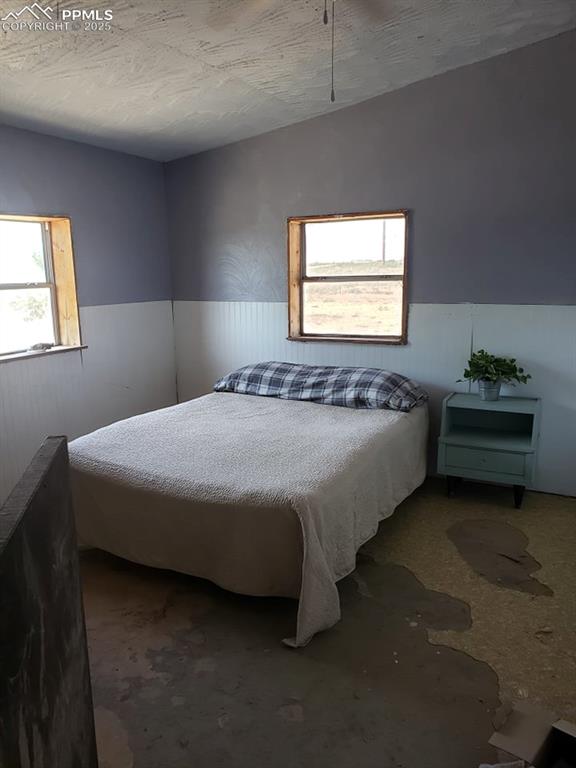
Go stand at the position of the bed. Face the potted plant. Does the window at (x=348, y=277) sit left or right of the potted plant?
left

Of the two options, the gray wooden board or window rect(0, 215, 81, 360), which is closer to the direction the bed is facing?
the gray wooden board

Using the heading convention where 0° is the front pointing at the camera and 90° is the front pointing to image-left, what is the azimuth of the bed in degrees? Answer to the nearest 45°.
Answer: approximately 45°

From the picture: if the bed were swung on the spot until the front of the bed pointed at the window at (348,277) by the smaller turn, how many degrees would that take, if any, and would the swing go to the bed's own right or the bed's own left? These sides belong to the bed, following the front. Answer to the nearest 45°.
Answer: approximately 180°

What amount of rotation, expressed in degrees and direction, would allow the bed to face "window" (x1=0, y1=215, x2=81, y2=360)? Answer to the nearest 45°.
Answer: approximately 90° to its right

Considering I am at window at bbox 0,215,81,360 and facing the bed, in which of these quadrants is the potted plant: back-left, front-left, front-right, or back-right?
front-left

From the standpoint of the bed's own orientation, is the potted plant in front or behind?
behind

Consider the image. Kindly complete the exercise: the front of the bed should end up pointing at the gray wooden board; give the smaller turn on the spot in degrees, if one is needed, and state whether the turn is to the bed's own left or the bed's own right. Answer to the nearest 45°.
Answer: approximately 45° to the bed's own left
